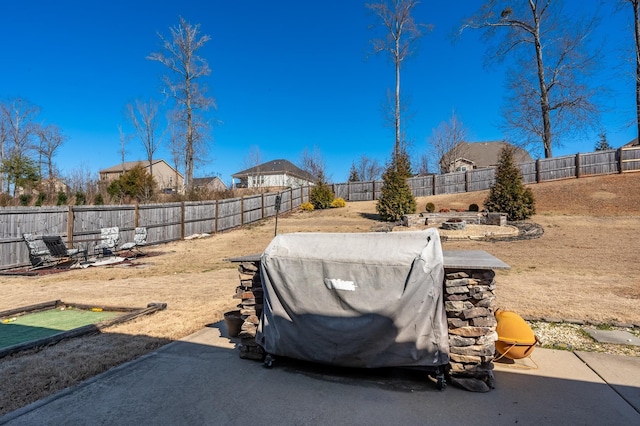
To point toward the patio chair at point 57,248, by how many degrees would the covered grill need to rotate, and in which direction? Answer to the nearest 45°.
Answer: approximately 135° to its right

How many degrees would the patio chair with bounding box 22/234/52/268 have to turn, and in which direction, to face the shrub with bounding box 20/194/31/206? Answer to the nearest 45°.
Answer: approximately 135° to its left

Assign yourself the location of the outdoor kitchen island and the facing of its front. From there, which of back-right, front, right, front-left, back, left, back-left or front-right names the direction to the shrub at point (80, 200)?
back-right

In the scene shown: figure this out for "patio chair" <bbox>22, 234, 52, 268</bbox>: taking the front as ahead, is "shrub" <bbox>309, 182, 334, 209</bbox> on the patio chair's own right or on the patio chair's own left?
on the patio chair's own left

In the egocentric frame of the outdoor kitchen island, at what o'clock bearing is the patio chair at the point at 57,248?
The patio chair is roughly at 4 o'clock from the outdoor kitchen island.

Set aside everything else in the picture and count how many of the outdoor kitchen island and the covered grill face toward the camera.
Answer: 2

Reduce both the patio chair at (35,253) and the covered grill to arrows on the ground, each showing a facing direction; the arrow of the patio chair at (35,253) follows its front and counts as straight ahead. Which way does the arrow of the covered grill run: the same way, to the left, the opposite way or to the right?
to the right

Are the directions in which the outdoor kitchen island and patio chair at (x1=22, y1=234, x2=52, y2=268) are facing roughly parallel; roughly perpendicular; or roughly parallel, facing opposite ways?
roughly perpendicular

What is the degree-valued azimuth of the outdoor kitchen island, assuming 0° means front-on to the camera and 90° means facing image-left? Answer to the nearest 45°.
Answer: approximately 0°
